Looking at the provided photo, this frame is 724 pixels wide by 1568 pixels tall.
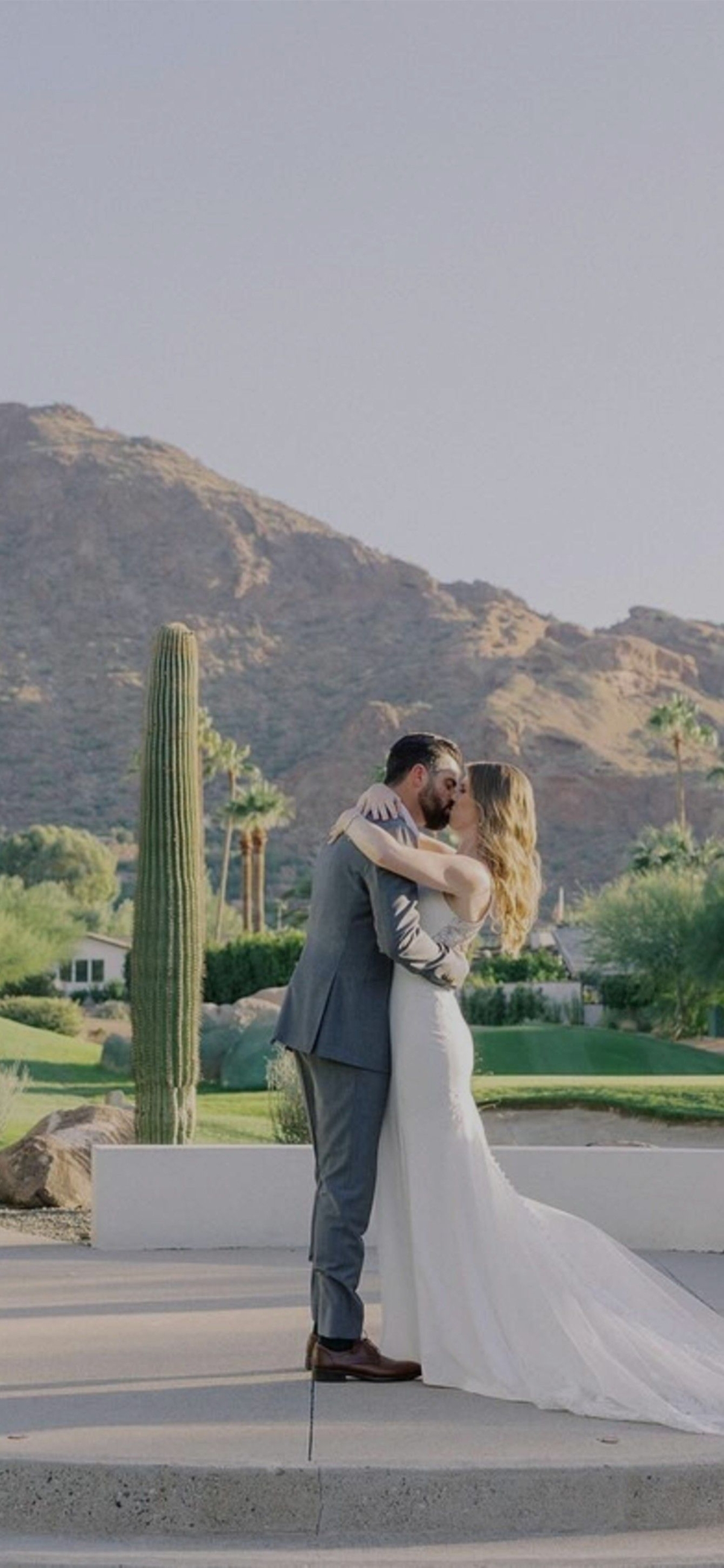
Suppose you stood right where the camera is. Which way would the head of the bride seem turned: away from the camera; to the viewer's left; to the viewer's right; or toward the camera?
to the viewer's left

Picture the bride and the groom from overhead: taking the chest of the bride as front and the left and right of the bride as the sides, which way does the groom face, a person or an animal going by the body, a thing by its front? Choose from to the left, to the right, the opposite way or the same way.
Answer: the opposite way

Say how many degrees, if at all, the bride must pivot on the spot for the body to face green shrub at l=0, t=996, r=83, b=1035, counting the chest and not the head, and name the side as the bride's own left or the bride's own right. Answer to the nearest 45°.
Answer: approximately 90° to the bride's own right

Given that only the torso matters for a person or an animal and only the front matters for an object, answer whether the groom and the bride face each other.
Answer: yes

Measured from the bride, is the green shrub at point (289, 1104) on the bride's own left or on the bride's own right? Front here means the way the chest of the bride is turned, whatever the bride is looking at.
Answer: on the bride's own right

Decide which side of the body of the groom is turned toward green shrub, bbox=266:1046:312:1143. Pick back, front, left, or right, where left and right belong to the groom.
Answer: left

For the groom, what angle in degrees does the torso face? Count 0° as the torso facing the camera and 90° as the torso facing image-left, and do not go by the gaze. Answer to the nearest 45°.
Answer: approximately 270°

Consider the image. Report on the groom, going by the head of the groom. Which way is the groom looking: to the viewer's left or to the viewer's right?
to the viewer's right

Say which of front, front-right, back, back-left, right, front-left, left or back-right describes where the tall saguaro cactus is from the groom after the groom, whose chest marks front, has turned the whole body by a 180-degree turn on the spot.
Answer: right

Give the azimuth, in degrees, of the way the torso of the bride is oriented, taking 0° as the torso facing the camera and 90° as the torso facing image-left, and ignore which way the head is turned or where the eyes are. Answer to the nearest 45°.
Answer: approximately 90°

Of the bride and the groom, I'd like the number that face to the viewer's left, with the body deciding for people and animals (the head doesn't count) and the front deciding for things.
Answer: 1

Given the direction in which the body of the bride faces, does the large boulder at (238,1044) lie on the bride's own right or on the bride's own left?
on the bride's own right
